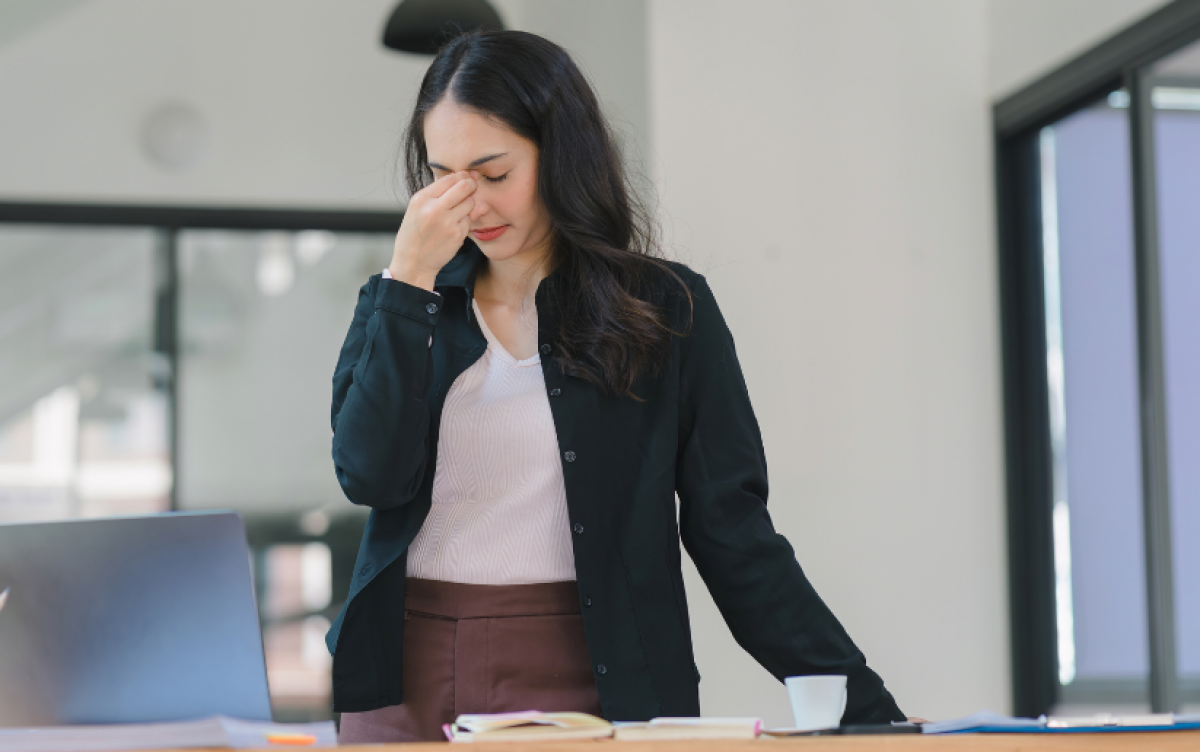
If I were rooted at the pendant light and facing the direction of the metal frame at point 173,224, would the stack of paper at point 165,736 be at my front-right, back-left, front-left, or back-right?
back-left

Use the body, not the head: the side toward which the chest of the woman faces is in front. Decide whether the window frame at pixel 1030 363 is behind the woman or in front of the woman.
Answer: behind

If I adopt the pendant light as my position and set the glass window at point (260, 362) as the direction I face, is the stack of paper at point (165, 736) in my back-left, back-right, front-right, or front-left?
back-left

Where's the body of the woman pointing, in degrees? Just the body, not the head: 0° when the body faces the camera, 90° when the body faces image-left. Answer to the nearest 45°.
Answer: approximately 45°

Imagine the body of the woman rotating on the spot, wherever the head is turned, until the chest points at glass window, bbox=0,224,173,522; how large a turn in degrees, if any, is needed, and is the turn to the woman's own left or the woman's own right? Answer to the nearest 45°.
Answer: approximately 90° to the woman's own right

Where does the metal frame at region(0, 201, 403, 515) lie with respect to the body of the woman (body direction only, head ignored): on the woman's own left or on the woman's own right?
on the woman's own right
